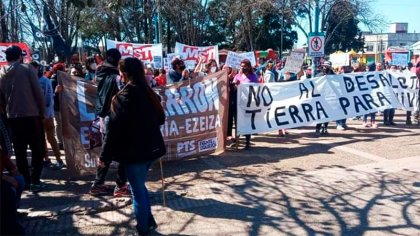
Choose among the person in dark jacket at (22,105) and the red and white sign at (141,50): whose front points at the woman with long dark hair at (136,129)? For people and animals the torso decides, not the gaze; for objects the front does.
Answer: the red and white sign

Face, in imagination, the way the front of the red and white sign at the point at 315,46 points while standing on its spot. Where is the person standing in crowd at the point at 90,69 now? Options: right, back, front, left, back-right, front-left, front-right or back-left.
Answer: front-right

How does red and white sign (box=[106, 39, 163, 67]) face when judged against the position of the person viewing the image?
facing the viewer

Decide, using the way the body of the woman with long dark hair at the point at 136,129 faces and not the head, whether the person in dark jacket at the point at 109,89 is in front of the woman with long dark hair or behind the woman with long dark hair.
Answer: in front

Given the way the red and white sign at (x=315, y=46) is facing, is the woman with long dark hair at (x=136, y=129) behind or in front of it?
in front

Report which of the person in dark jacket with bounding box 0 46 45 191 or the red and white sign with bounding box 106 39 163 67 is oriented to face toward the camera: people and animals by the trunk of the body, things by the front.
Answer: the red and white sign

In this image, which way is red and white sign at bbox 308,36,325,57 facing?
toward the camera

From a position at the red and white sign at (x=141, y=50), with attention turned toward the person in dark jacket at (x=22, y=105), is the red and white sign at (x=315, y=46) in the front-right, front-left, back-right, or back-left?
back-left

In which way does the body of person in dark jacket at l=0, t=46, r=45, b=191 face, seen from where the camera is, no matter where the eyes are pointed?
away from the camera

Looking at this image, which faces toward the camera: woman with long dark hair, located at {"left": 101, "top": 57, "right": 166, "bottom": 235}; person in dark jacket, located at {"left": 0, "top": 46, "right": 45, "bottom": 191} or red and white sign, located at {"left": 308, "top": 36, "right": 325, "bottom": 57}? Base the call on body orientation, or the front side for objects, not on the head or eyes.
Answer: the red and white sign

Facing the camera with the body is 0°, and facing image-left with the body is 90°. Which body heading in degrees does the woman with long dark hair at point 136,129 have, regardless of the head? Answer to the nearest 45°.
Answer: approximately 135°
